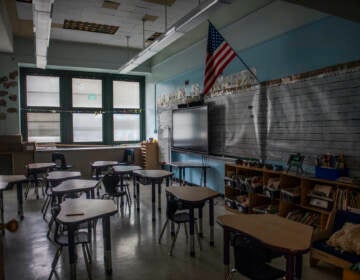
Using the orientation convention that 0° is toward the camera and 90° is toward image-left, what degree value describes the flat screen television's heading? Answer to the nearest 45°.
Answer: approximately 45°

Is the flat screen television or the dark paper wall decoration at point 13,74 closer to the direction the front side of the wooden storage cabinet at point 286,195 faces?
the dark paper wall decoration

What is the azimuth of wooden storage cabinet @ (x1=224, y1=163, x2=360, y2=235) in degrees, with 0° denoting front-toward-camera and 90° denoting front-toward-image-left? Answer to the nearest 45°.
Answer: approximately 45°

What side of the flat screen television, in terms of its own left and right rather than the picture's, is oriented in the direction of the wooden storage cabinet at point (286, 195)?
left

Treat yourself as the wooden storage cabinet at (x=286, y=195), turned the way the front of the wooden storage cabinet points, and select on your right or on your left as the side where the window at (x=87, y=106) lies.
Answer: on your right

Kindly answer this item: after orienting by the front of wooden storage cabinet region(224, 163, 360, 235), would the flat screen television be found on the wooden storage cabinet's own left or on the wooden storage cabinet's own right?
on the wooden storage cabinet's own right

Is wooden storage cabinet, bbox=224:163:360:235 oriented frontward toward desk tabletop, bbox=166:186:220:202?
yes

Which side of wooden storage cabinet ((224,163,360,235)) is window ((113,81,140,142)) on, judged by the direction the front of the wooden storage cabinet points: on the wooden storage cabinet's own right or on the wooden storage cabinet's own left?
on the wooden storage cabinet's own right

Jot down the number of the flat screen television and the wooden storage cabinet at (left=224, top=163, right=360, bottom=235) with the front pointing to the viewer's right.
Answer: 0
